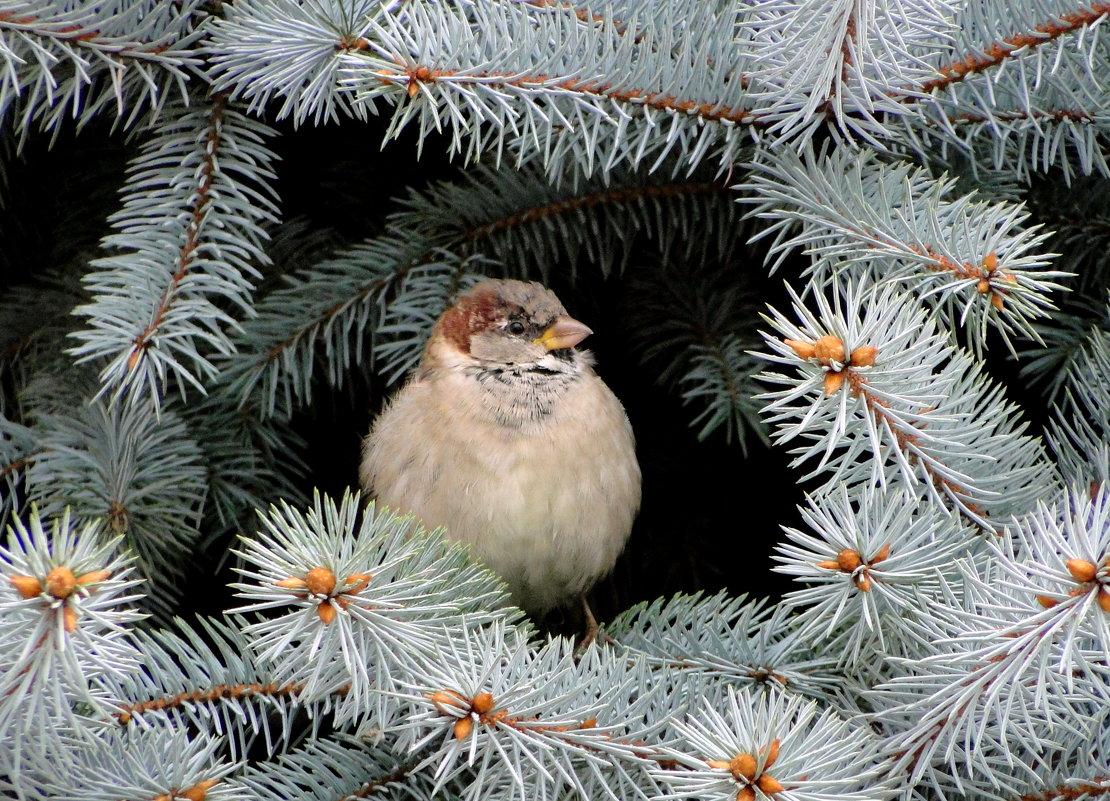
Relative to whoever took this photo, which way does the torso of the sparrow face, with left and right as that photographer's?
facing the viewer and to the right of the viewer
